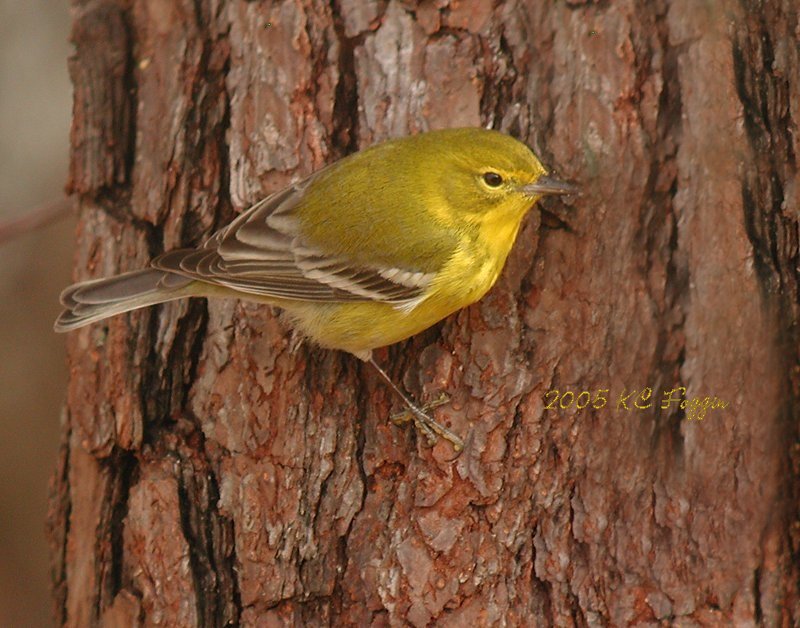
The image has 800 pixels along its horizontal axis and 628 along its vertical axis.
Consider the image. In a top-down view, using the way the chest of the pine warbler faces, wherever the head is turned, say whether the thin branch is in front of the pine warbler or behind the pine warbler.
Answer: behind

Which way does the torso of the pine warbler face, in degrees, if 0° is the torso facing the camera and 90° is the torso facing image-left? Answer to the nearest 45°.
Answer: approximately 270°
